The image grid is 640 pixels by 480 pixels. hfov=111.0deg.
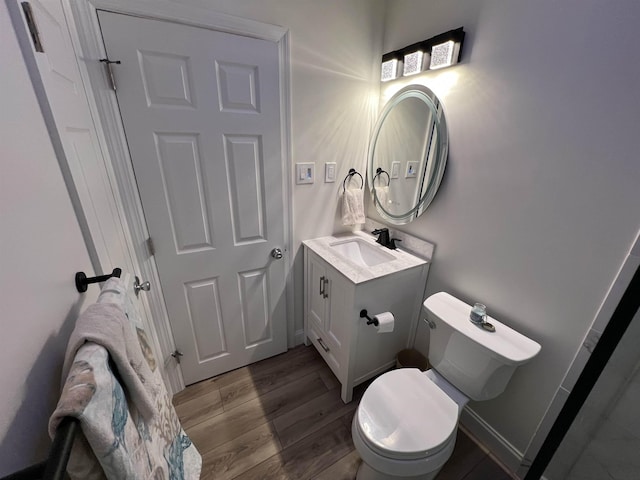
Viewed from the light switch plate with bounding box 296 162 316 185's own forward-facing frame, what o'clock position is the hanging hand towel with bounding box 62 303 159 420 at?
The hanging hand towel is roughly at 2 o'clock from the light switch plate.

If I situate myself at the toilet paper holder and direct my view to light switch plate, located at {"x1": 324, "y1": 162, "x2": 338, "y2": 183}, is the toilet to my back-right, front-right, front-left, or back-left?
back-right

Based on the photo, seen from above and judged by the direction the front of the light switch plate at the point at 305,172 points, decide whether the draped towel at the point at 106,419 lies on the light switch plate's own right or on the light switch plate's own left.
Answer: on the light switch plate's own right

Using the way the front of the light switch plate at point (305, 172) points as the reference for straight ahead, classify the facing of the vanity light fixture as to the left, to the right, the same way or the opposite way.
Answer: to the right

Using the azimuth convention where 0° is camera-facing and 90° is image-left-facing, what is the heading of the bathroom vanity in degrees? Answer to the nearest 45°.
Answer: approximately 45°
